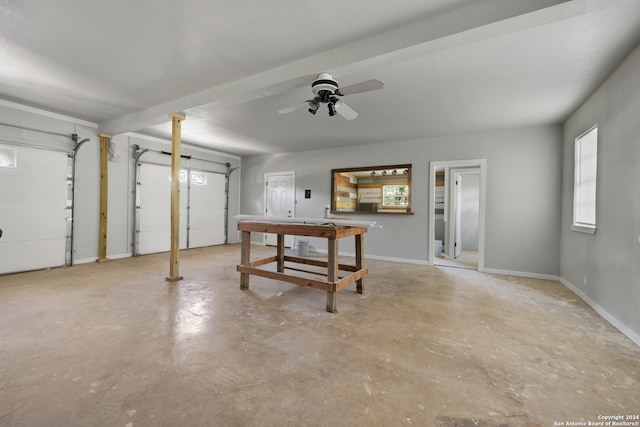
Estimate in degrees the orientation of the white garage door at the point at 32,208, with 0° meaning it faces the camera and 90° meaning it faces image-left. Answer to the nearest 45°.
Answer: approximately 315°

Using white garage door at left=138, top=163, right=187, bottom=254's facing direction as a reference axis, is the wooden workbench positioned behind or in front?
in front

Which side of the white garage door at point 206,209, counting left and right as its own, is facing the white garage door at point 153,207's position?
right

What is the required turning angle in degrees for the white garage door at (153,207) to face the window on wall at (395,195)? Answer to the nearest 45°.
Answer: approximately 45° to its left

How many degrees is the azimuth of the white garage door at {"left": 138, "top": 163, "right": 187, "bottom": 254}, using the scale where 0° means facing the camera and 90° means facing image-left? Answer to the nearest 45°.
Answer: approximately 315°

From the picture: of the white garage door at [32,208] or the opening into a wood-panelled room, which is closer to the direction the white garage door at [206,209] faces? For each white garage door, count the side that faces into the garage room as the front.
the opening into a wood-panelled room

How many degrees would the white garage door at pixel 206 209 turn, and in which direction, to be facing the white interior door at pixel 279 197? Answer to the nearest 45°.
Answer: approximately 45° to its left

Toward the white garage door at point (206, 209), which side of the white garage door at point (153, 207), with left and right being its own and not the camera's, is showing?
left

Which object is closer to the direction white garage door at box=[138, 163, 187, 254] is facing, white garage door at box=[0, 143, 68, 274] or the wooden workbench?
the wooden workbench

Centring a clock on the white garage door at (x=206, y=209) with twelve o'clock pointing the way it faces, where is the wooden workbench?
The wooden workbench is roughly at 1 o'clock from the white garage door.

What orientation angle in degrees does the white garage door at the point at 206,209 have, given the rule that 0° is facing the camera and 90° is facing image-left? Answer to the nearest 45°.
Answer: approximately 315°

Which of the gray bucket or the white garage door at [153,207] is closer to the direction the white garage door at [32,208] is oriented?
the gray bucket

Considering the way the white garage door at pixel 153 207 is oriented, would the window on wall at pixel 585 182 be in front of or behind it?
in front
